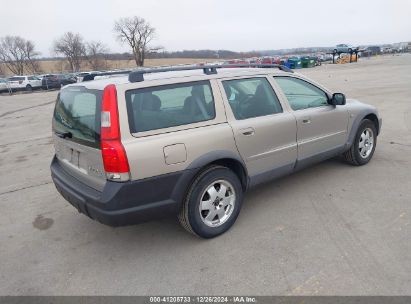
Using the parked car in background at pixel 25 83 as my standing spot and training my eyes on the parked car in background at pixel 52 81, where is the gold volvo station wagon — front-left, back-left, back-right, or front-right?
front-right

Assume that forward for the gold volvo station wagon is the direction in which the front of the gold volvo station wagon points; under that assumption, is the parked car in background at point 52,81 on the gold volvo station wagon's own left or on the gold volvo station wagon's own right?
on the gold volvo station wagon's own left

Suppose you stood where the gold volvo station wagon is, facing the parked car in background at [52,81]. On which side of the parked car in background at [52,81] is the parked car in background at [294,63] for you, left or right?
right

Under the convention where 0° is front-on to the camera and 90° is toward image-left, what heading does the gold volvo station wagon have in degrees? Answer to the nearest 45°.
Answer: approximately 225°

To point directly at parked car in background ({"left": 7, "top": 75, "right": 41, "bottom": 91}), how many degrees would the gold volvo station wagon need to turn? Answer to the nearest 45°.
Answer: approximately 90° to its left

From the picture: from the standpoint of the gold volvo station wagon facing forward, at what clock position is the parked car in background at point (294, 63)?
The parked car in background is roughly at 11 o'clock from the gold volvo station wagon.
